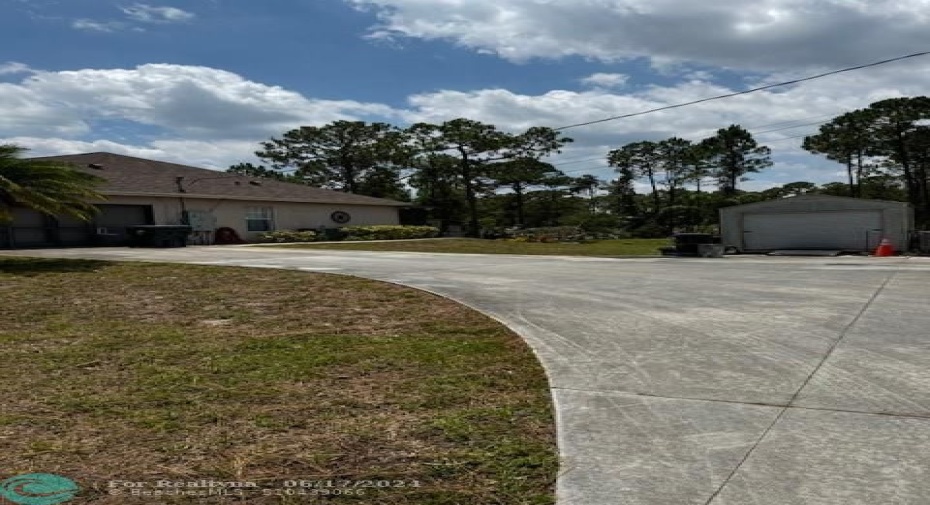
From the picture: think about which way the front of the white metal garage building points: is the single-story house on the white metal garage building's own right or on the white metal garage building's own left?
on the white metal garage building's own right

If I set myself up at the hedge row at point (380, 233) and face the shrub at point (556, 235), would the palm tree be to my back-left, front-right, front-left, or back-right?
back-right

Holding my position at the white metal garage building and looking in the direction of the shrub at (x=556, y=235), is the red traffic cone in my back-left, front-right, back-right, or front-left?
back-left

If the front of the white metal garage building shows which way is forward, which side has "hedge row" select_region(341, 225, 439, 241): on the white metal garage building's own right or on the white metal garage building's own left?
on the white metal garage building's own right

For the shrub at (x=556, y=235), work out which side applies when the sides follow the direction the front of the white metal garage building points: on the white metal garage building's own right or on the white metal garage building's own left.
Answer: on the white metal garage building's own right

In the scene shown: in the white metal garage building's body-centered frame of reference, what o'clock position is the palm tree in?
The palm tree is roughly at 1 o'clock from the white metal garage building.

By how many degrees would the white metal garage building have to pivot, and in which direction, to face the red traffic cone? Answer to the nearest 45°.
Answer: approximately 45° to its left

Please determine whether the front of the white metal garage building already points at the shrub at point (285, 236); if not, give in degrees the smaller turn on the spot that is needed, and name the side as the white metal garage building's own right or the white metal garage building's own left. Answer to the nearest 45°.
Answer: approximately 90° to the white metal garage building's own right

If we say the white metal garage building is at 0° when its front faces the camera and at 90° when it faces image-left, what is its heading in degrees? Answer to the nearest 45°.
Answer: approximately 0°
